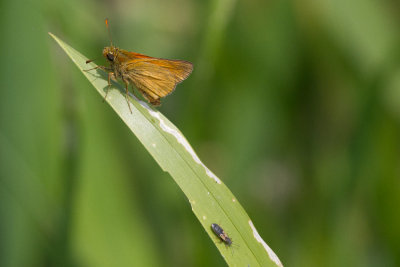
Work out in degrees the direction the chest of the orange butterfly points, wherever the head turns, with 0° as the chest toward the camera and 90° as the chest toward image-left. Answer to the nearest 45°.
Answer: approximately 90°
